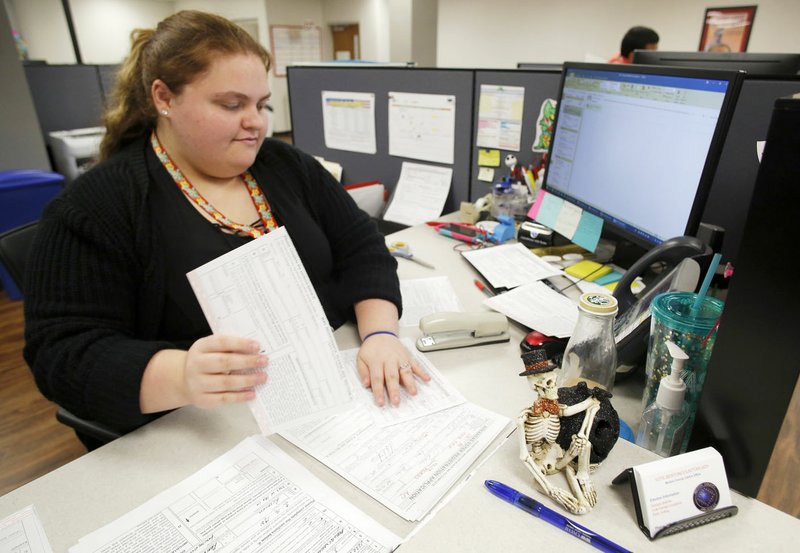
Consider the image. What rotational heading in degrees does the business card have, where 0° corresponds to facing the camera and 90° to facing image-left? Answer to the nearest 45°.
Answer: approximately 315°

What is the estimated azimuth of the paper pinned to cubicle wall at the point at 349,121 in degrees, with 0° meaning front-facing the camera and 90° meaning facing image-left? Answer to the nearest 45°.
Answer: approximately 0°

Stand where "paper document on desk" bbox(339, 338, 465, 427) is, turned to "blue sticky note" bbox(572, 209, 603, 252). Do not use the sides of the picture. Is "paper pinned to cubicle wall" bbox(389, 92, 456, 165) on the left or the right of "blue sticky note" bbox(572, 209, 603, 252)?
left

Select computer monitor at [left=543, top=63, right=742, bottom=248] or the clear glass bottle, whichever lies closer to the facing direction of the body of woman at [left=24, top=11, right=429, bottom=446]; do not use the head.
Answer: the clear glass bottle

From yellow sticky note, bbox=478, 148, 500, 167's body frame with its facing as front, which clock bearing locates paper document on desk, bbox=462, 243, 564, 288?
The paper document on desk is roughly at 12 o'clock from the yellow sticky note.

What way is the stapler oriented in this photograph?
to the viewer's left

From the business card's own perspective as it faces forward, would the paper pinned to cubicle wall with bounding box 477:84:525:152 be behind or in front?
behind

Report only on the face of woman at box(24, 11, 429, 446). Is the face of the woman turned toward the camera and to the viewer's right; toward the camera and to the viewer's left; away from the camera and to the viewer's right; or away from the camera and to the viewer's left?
toward the camera and to the viewer's right

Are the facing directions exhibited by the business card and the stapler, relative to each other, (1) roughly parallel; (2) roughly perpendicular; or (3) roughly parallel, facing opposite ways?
roughly perpendicular

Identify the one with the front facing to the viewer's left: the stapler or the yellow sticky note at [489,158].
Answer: the stapler

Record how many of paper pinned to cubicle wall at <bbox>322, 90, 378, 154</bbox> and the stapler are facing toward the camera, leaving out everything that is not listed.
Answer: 1

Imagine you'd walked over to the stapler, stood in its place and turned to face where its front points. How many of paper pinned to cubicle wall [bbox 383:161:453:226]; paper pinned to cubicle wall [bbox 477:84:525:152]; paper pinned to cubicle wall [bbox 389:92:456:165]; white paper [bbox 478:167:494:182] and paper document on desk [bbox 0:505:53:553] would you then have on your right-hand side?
4
